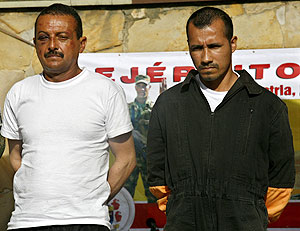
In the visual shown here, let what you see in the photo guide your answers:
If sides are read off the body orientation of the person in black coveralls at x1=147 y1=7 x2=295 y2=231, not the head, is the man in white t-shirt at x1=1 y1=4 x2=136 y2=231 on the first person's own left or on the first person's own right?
on the first person's own right

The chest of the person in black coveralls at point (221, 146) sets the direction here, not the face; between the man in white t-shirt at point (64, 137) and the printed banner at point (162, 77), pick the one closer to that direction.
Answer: the man in white t-shirt

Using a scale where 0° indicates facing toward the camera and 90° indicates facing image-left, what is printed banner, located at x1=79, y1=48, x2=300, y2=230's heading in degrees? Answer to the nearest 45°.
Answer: approximately 0°

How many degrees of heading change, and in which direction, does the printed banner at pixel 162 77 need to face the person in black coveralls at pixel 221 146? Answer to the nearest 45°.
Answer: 0° — it already faces them

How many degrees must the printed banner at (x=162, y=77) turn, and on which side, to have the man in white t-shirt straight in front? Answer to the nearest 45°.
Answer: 0° — it already faces them

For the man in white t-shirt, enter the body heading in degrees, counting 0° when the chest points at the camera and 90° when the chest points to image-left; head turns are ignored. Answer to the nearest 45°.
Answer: approximately 0°

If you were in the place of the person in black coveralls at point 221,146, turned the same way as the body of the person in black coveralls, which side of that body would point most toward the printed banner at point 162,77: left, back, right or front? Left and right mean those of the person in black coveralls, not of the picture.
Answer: back
